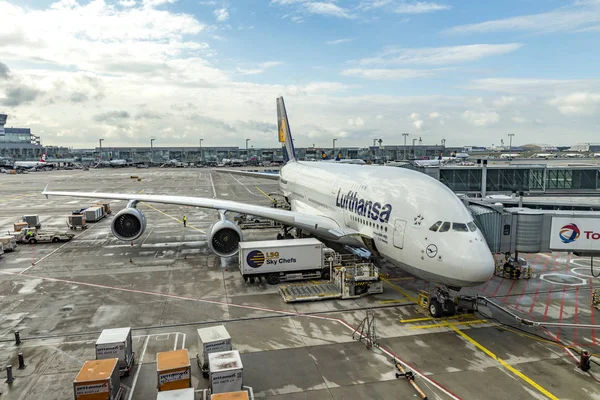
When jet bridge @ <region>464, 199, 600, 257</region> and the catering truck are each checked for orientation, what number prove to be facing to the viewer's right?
1

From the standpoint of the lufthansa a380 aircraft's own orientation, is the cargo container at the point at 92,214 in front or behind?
behind

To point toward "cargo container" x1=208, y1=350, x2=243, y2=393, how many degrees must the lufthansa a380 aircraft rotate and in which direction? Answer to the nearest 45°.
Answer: approximately 90° to its right

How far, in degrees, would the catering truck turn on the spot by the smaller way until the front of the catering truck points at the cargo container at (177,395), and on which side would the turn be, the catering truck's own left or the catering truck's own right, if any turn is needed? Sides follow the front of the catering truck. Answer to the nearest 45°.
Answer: approximately 90° to the catering truck's own right

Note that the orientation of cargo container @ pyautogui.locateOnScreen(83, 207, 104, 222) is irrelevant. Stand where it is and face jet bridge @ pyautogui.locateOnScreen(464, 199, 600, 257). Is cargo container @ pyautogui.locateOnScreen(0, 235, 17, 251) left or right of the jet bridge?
right

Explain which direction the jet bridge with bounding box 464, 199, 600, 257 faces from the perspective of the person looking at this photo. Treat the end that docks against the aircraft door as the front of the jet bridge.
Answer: facing to the left of the viewer

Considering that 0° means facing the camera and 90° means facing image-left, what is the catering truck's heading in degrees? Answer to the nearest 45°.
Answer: approximately 270°

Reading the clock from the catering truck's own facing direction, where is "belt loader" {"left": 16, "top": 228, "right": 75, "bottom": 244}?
The belt loader is roughly at 7 o'clock from the catering truck.

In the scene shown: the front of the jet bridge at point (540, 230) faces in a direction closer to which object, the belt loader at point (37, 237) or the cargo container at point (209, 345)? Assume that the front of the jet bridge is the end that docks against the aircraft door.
the belt loader

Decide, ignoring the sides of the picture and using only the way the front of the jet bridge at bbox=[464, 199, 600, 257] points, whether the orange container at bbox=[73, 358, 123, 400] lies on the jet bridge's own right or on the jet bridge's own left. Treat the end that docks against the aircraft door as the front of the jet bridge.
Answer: on the jet bridge's own left

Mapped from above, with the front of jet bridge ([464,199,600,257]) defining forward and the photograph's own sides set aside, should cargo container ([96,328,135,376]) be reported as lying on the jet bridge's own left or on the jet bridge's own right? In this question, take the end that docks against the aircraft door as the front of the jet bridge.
on the jet bridge's own left

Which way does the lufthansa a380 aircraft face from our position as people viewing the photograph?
facing the viewer and to the right of the viewer
